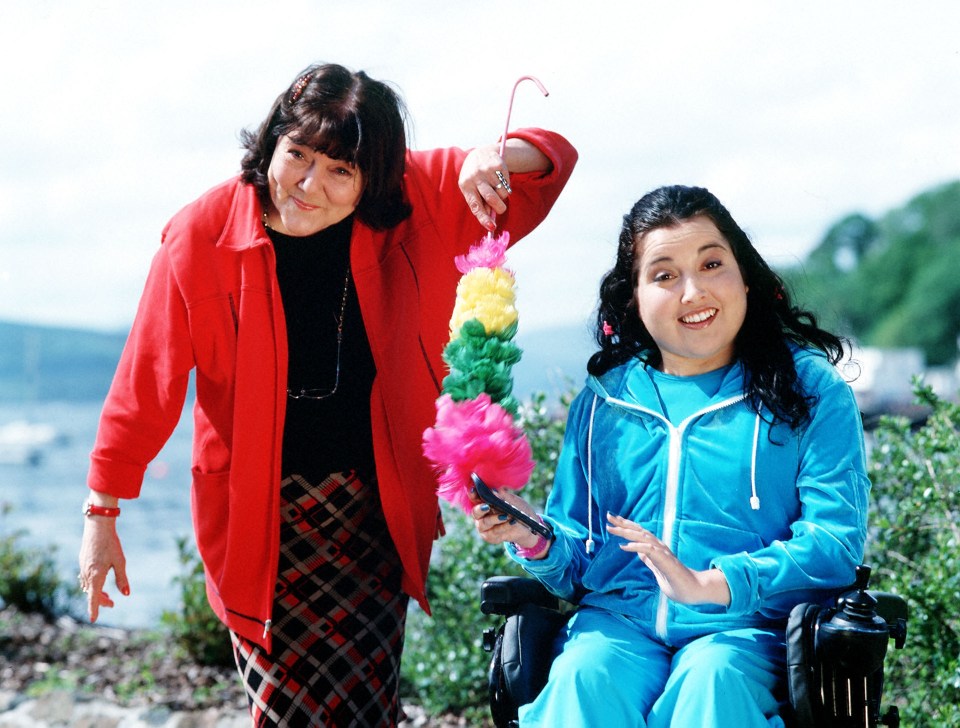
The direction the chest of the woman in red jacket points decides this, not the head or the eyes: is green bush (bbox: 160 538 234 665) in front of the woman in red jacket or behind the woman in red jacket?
behind

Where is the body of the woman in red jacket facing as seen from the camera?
toward the camera

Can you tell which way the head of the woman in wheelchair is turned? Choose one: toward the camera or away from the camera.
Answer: toward the camera

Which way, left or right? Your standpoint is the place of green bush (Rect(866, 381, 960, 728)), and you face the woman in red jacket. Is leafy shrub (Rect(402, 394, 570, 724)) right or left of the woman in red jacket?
right

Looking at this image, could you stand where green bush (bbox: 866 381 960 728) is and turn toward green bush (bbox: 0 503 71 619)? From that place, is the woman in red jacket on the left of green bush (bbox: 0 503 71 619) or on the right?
left

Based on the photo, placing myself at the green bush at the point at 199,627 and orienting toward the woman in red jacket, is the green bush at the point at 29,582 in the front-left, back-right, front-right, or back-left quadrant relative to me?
back-right

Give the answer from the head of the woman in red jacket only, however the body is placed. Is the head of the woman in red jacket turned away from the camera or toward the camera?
toward the camera

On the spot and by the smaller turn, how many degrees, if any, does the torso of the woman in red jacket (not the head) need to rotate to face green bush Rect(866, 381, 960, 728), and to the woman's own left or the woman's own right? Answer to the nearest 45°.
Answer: approximately 90° to the woman's own left

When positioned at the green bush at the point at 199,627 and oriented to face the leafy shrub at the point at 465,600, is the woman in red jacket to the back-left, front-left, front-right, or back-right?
front-right

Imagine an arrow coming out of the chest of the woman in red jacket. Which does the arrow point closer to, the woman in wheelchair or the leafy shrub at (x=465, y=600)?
the woman in wheelchair

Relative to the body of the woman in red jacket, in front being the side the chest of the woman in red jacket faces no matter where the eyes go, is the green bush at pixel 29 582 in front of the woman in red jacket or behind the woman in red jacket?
behind

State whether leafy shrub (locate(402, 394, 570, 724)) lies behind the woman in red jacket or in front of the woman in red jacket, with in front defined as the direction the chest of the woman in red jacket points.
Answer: behind

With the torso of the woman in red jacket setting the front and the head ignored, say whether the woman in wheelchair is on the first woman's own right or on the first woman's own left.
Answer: on the first woman's own left

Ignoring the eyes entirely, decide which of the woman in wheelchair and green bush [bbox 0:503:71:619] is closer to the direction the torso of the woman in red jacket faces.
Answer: the woman in wheelchair

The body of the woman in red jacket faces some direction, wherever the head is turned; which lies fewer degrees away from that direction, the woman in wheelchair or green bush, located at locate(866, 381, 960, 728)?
the woman in wheelchair
